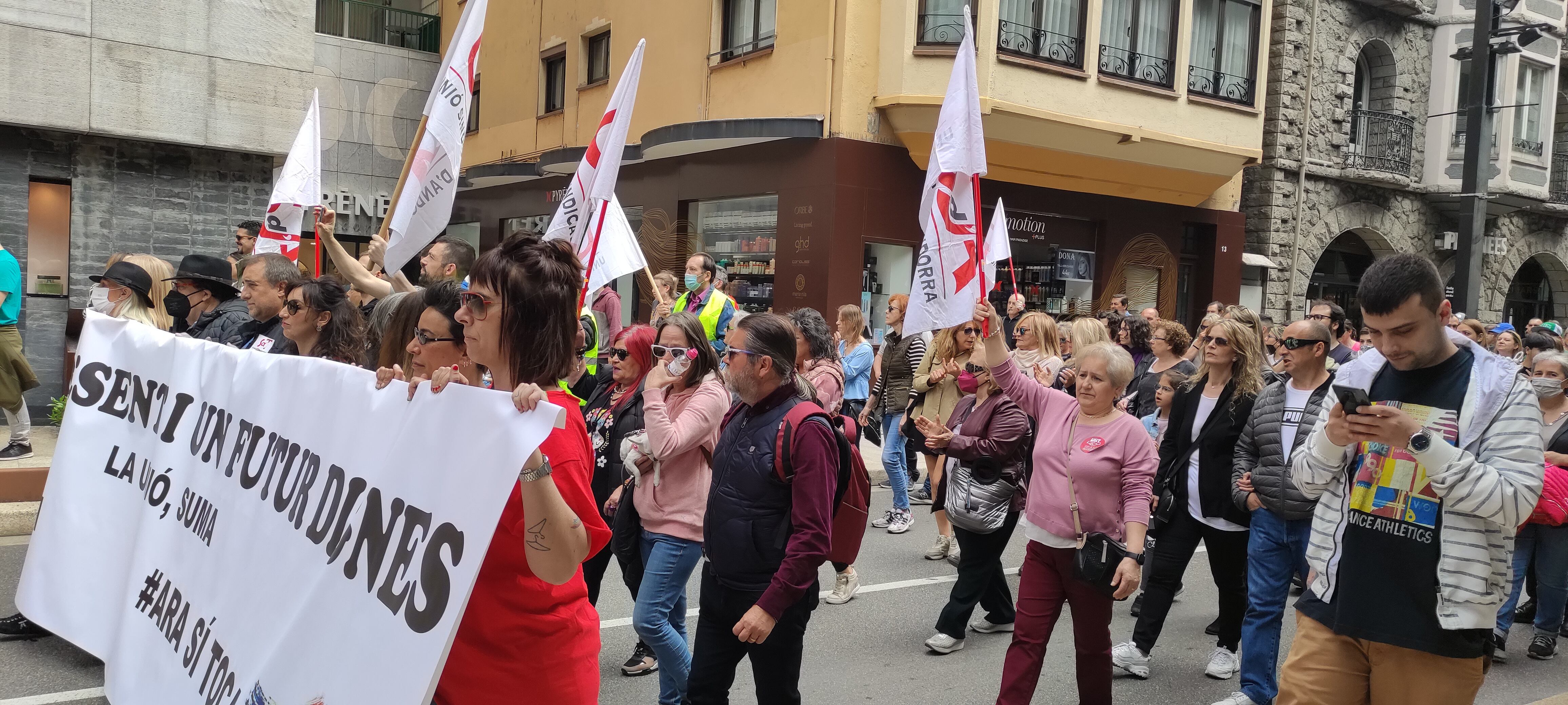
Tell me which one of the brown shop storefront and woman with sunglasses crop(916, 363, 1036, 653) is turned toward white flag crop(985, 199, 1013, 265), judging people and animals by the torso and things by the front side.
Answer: the brown shop storefront

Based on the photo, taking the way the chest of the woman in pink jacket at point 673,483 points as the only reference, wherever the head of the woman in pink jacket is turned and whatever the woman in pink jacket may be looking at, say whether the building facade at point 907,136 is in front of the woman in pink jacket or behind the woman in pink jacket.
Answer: behind

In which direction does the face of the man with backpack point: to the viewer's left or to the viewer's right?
to the viewer's left

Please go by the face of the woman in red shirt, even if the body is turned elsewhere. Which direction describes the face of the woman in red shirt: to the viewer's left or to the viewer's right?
to the viewer's left

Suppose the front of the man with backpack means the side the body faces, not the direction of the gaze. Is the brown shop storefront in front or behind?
behind

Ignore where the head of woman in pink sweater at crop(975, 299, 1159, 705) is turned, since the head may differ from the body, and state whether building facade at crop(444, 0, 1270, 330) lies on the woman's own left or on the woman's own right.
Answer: on the woman's own right
